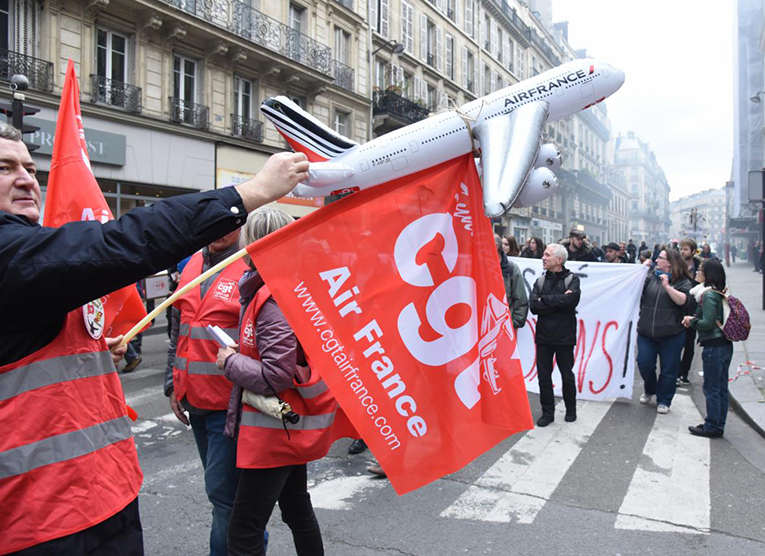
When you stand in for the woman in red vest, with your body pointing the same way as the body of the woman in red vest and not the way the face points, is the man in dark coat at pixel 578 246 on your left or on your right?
on your right

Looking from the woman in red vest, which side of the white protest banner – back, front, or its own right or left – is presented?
front

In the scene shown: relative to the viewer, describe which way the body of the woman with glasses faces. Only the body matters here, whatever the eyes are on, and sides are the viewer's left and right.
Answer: facing the viewer and to the left of the viewer

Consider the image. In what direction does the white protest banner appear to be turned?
toward the camera

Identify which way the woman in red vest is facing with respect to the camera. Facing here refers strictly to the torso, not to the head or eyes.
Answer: to the viewer's left

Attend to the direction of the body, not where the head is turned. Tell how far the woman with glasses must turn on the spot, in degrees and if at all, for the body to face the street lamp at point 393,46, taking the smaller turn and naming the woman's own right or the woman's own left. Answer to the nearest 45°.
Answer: approximately 90° to the woman's own right

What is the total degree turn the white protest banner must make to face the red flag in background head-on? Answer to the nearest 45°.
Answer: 0° — it already faces it

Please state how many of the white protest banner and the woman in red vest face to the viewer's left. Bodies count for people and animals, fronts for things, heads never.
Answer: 1

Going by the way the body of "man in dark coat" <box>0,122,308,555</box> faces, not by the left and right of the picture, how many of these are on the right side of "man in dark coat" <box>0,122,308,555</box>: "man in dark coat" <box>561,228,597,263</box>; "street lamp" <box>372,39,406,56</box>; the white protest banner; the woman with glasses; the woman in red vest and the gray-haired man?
0

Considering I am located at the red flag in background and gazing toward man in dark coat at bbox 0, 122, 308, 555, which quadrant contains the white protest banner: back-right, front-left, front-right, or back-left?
back-left

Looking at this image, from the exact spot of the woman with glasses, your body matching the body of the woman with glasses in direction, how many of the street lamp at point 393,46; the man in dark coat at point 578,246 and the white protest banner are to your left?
0

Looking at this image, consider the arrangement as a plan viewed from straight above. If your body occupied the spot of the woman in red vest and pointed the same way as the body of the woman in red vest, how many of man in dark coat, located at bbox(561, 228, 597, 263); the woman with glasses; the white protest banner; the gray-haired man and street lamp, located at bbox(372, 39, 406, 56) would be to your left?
0

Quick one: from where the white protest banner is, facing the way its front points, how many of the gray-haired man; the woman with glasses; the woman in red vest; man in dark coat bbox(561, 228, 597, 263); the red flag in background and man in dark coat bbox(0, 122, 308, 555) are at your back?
1

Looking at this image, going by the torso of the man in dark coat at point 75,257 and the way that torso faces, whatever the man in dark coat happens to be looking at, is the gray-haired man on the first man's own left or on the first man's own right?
on the first man's own left

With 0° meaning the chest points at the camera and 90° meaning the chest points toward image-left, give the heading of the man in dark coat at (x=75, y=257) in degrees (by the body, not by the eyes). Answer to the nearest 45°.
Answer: approximately 315°
